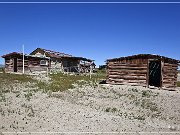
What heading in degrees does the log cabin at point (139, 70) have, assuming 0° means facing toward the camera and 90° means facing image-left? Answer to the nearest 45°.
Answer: approximately 0°
